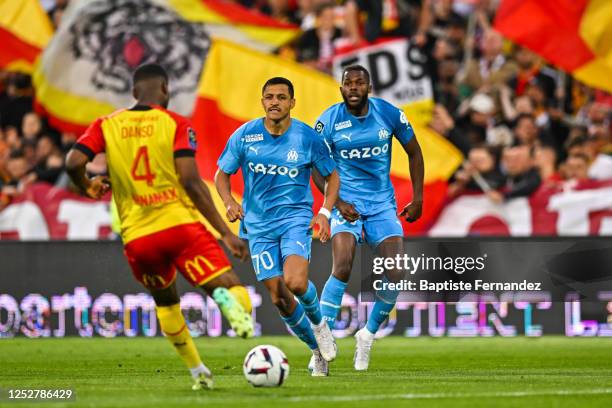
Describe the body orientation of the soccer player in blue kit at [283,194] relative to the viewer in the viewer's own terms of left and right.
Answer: facing the viewer

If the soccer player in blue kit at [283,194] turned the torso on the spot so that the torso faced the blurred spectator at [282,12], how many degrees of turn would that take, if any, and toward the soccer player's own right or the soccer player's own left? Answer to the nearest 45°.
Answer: approximately 180°

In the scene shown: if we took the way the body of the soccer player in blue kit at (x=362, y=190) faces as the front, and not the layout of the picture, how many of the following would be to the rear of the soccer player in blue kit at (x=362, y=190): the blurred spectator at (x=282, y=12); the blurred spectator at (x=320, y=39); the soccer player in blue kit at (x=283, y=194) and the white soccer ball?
2

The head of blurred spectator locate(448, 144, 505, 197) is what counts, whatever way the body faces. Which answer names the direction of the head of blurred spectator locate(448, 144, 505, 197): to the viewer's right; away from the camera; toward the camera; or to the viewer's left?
toward the camera

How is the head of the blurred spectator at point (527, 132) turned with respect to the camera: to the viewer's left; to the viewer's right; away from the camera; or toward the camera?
toward the camera

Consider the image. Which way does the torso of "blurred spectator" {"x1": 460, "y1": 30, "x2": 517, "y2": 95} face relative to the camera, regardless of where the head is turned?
toward the camera

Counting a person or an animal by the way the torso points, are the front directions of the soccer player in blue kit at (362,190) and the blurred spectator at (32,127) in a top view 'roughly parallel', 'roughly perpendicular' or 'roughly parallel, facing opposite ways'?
roughly parallel

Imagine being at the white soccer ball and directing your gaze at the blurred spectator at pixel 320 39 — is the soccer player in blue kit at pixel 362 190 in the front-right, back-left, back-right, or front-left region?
front-right

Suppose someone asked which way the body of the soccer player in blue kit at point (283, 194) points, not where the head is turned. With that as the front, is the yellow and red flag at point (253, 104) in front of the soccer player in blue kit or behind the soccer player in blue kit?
behind

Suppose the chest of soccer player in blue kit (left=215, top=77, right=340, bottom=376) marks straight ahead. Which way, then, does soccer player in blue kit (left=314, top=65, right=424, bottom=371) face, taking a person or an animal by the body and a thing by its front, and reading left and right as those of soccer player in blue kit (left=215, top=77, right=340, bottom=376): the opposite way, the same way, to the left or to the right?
the same way

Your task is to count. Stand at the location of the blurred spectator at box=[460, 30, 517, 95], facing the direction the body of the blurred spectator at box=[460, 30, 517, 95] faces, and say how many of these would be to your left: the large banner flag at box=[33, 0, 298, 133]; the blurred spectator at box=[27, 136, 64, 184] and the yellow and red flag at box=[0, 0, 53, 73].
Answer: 0

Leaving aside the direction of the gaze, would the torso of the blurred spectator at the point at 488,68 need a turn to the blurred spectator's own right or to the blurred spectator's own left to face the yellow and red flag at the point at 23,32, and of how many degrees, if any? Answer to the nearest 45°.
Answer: approximately 90° to the blurred spectator's own right

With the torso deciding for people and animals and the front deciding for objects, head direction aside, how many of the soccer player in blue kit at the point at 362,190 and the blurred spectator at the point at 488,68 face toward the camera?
2

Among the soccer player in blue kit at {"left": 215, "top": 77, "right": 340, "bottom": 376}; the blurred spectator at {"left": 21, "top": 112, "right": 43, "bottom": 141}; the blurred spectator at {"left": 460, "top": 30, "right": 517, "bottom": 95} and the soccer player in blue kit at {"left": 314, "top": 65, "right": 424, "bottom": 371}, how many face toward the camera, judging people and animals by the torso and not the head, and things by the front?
4

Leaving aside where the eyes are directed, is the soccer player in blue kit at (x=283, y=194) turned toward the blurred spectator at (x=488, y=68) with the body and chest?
no
